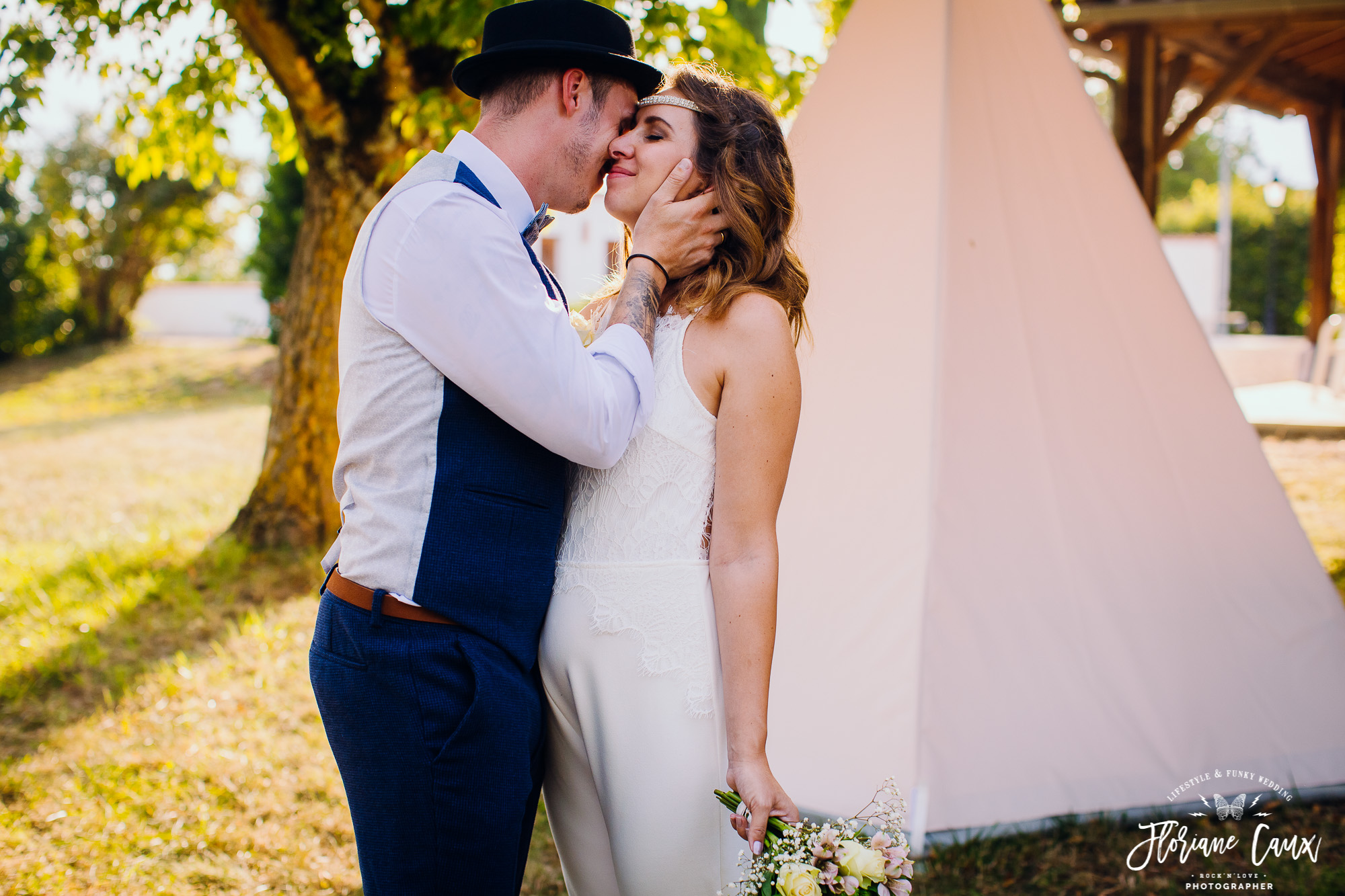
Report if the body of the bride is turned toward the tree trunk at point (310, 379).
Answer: no

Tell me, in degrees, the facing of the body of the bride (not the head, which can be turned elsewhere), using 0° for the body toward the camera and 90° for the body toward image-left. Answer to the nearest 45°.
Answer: approximately 45°

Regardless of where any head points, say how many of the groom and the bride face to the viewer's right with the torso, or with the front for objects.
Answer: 1

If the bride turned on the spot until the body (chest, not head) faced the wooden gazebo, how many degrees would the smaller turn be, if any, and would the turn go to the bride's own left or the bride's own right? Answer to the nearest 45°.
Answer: approximately 180°

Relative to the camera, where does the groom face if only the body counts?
to the viewer's right

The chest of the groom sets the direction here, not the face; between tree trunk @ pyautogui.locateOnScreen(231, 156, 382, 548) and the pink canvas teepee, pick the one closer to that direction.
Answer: the pink canvas teepee

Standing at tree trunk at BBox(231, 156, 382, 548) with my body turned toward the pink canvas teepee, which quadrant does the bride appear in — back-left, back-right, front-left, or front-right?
front-right

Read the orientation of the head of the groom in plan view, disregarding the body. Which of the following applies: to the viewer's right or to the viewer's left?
to the viewer's right

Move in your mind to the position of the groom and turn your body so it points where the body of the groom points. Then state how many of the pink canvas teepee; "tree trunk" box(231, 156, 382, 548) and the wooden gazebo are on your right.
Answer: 0

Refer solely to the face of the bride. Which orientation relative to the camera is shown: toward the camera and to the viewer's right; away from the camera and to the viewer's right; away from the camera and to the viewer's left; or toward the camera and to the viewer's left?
toward the camera and to the viewer's left
